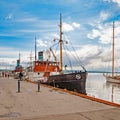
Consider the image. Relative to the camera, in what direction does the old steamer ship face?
facing the viewer and to the right of the viewer
